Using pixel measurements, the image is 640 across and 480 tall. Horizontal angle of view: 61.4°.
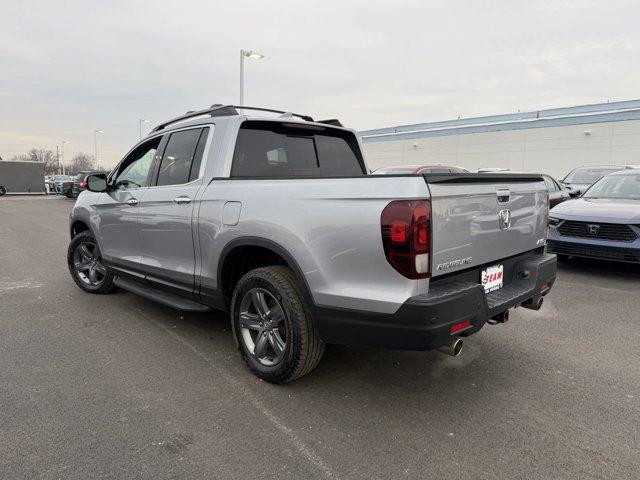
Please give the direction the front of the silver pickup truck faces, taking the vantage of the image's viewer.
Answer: facing away from the viewer and to the left of the viewer

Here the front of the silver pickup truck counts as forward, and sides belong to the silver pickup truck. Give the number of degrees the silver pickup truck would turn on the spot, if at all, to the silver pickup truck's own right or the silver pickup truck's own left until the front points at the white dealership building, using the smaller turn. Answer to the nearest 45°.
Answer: approximately 90° to the silver pickup truck's own right
